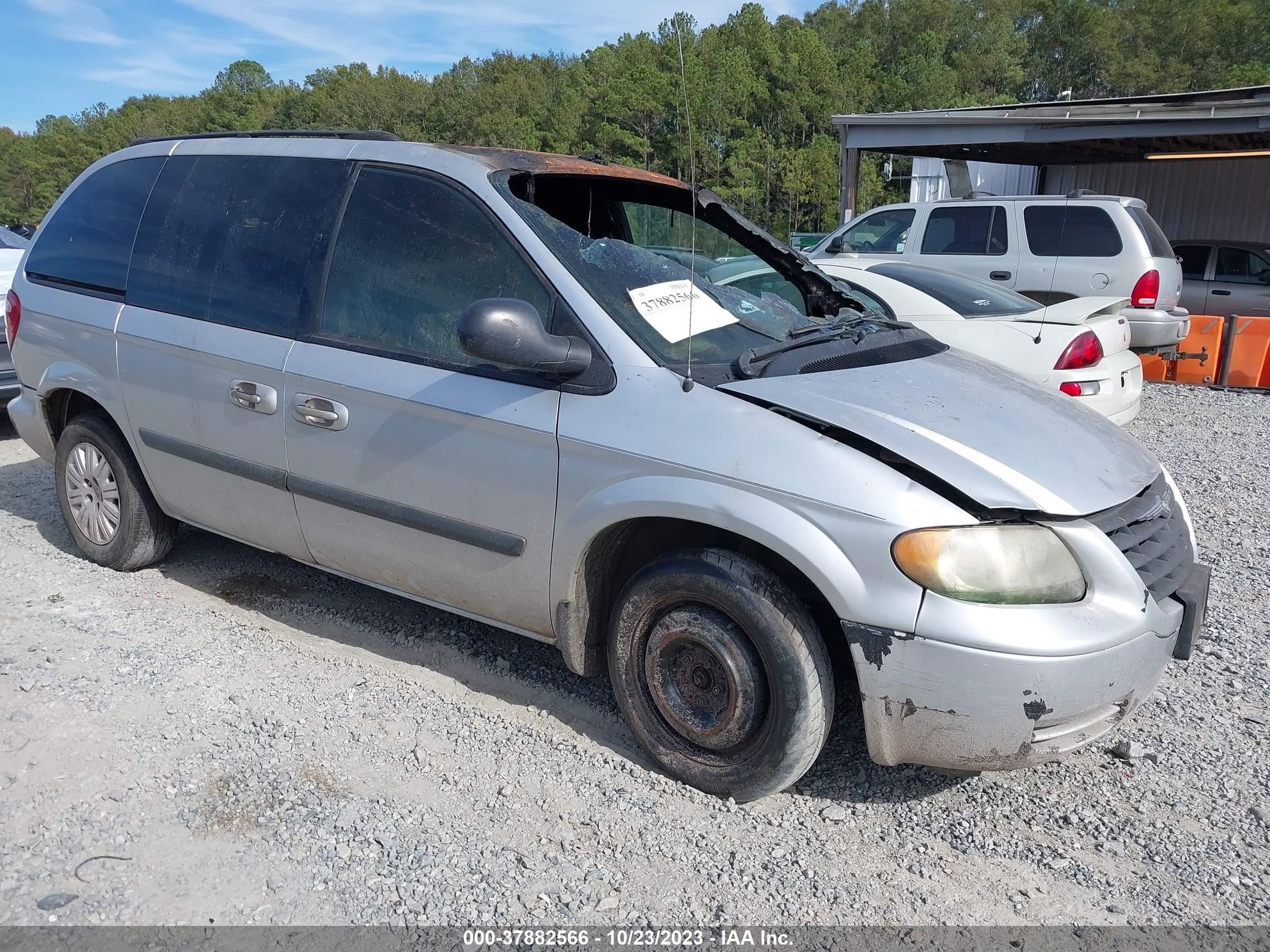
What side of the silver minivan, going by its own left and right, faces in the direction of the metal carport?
left

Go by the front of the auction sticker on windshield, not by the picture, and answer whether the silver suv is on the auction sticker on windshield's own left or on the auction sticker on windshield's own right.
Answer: on the auction sticker on windshield's own left

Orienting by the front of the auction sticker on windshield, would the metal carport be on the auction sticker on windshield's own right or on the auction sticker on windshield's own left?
on the auction sticker on windshield's own left

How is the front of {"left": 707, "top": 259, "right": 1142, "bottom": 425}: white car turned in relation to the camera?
facing away from the viewer and to the left of the viewer

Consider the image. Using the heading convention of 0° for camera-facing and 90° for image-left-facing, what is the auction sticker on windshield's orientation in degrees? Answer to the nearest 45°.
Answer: approximately 315°

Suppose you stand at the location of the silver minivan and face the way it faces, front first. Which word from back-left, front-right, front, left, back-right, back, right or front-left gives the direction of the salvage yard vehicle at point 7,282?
back

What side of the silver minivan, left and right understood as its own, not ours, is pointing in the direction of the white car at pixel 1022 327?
left

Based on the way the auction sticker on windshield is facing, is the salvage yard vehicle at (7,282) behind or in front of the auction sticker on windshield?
behind

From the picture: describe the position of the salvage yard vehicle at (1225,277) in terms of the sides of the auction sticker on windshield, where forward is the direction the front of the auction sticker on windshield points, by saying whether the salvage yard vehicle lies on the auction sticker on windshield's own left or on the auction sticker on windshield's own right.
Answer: on the auction sticker on windshield's own left

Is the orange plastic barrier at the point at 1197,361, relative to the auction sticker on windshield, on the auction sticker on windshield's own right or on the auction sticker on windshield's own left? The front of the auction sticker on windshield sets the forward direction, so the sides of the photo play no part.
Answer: on the auction sticker on windshield's own left

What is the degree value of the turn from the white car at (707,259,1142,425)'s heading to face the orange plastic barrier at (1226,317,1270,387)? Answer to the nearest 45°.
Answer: approximately 90° to its right

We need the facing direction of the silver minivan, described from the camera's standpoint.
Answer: facing the viewer and to the right of the viewer
